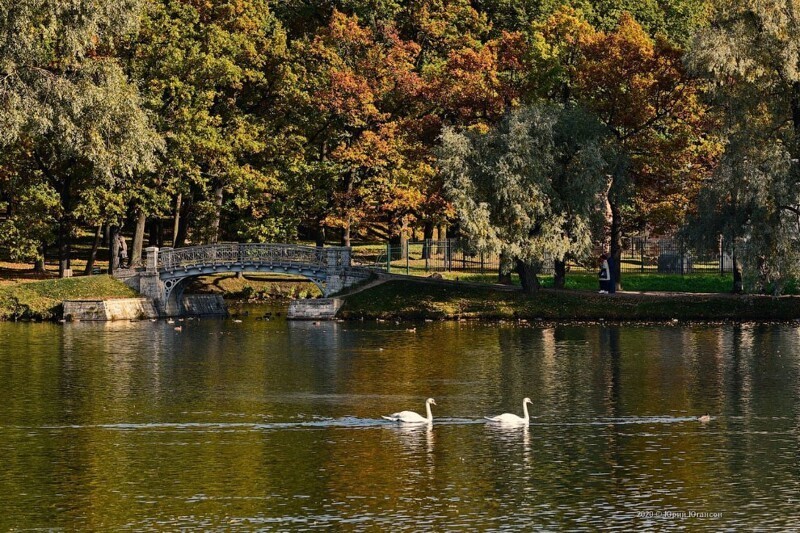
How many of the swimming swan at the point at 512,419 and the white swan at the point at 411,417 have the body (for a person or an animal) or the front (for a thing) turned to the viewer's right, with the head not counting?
2

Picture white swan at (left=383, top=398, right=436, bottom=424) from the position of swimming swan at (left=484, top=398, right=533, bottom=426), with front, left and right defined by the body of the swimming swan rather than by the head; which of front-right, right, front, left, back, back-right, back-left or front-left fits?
back

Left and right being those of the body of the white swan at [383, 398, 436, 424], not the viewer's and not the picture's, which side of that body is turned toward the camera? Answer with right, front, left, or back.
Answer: right

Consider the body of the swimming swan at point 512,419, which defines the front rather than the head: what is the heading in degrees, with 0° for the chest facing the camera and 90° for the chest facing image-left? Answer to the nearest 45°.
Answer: approximately 270°

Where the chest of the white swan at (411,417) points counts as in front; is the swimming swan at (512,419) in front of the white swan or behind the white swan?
in front
